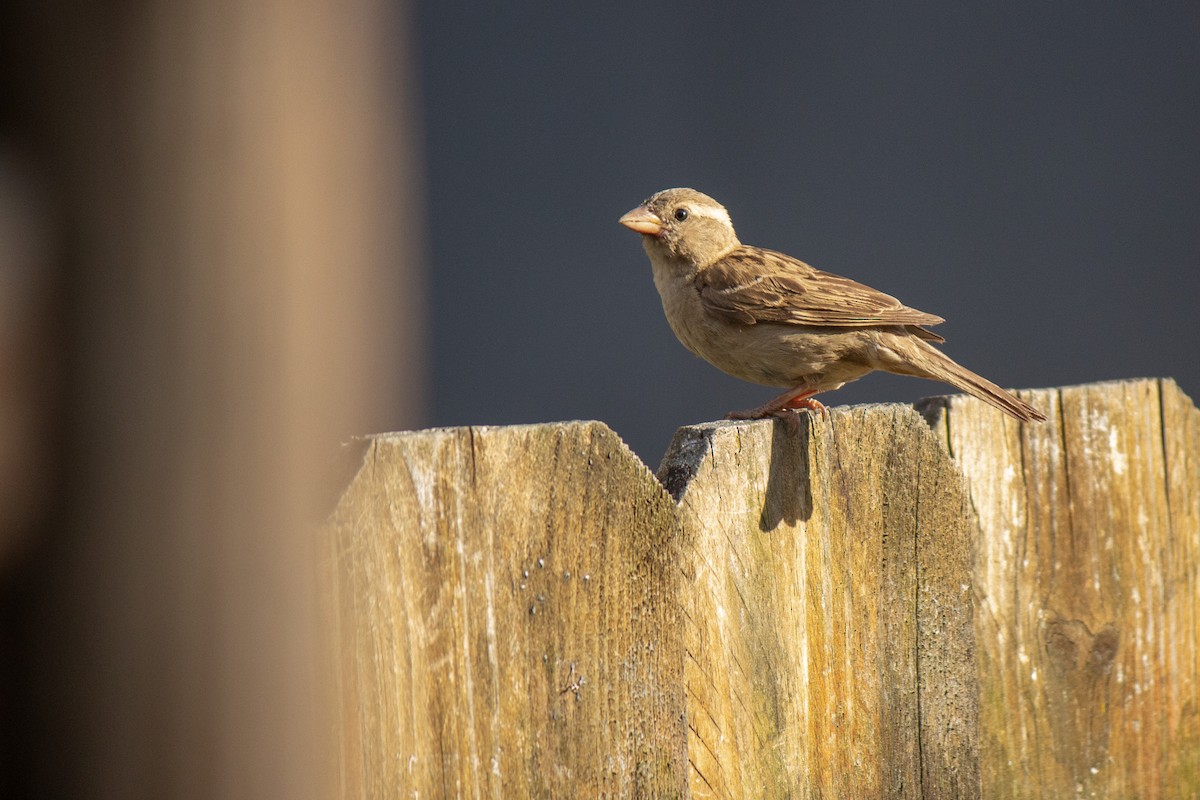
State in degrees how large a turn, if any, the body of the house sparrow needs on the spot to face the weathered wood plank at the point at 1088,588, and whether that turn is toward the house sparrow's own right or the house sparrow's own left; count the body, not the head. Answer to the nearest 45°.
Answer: approximately 135° to the house sparrow's own left

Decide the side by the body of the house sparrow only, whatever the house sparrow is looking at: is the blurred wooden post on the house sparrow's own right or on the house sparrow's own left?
on the house sparrow's own left

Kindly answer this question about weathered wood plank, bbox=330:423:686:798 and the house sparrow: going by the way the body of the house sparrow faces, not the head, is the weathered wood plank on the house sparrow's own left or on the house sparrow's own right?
on the house sparrow's own left

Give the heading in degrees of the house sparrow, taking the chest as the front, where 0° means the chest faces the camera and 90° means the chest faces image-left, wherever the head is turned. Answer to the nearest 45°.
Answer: approximately 90°
